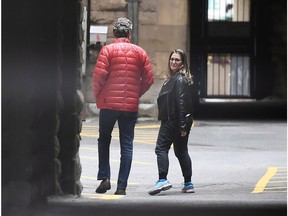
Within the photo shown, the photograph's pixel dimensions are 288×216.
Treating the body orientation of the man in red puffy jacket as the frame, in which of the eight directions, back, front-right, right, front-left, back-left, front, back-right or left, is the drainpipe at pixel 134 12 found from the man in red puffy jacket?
front

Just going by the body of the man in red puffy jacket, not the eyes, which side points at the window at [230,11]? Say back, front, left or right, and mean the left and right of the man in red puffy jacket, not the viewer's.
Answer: front

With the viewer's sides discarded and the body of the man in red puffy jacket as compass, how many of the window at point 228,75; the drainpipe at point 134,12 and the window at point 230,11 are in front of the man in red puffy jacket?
3

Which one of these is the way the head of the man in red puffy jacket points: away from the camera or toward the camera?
away from the camera

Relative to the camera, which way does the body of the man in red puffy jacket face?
away from the camera

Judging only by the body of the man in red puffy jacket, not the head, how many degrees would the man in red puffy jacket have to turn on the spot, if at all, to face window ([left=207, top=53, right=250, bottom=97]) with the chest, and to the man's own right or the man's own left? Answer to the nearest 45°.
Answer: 0° — they already face it
